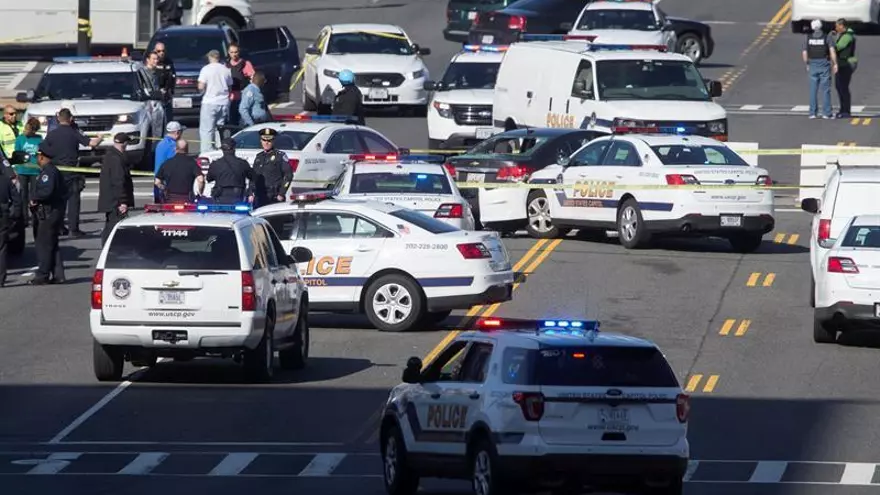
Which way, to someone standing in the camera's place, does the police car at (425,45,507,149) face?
facing the viewer

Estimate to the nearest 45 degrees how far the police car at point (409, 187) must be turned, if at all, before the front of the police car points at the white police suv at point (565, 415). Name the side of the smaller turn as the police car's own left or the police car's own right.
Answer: approximately 180°

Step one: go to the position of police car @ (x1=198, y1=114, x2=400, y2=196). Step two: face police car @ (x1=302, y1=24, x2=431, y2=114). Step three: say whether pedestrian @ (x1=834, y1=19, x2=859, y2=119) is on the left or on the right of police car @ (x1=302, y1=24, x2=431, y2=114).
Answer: right

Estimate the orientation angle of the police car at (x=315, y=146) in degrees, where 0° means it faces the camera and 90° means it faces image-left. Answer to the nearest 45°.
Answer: approximately 225°

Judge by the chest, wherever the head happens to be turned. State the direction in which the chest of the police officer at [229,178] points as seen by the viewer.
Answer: away from the camera

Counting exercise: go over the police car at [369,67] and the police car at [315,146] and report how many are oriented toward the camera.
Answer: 1

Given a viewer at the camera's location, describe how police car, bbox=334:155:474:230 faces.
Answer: facing away from the viewer

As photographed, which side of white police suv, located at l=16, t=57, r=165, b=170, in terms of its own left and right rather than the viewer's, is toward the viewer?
front

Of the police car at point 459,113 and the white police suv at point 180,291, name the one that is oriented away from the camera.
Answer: the white police suv

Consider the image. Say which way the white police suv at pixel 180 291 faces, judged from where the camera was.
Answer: facing away from the viewer

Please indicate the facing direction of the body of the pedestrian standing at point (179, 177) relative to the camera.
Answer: away from the camera

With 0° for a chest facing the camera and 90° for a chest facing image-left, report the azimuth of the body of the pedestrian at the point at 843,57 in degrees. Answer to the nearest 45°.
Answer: approximately 90°
